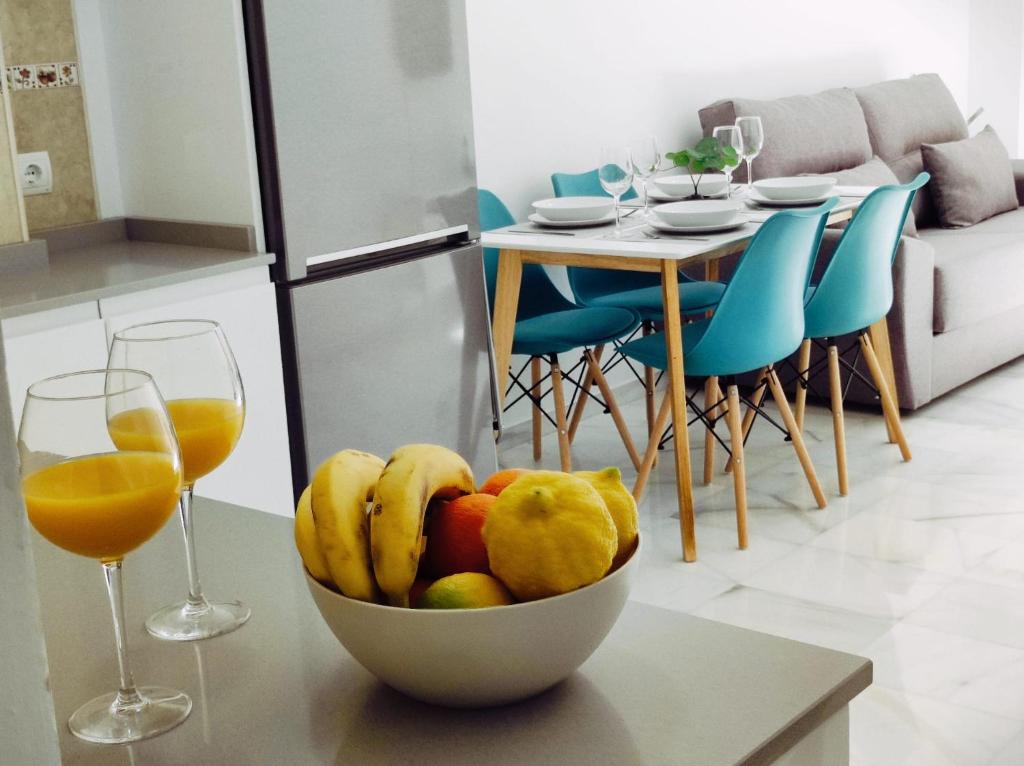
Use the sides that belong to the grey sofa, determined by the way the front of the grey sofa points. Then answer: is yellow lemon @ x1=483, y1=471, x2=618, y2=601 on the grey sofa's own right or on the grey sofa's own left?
on the grey sofa's own right

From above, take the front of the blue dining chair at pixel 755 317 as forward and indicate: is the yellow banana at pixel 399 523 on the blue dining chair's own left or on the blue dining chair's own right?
on the blue dining chair's own left

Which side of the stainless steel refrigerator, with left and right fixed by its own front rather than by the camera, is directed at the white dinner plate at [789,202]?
left

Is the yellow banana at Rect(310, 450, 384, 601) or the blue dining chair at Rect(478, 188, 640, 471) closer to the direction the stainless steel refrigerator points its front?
the yellow banana

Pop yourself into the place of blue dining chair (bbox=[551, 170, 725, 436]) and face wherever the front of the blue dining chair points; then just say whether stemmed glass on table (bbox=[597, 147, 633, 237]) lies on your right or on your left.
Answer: on your right

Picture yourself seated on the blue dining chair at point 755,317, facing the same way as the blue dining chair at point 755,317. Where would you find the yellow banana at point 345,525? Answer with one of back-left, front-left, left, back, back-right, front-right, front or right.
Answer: back-left

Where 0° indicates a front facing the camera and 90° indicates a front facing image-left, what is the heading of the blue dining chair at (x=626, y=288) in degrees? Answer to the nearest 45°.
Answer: approximately 315°

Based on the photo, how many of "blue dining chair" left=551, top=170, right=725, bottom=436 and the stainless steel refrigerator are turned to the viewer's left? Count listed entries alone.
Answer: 0

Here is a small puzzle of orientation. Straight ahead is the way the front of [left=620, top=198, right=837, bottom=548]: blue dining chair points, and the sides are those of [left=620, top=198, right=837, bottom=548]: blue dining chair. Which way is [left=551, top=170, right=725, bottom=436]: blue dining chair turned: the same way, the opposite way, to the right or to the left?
the opposite way

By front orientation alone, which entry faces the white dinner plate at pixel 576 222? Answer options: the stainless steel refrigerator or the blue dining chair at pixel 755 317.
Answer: the blue dining chair

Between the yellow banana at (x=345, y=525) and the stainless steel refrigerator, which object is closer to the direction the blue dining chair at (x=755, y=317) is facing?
the stainless steel refrigerator

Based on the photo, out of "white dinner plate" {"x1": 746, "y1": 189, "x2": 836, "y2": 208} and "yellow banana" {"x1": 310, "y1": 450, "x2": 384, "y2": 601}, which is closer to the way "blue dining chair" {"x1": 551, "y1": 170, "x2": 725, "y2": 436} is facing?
the white dinner plate

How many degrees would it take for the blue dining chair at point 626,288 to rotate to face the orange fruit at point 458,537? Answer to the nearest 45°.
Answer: approximately 45° to its right

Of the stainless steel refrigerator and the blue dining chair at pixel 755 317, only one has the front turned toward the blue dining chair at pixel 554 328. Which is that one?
the blue dining chair at pixel 755 317

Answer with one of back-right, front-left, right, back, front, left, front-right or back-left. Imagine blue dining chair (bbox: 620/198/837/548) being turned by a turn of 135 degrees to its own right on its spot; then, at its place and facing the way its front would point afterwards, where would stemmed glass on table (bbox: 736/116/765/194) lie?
left

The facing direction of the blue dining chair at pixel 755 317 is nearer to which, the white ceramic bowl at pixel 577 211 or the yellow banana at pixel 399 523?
the white ceramic bowl
